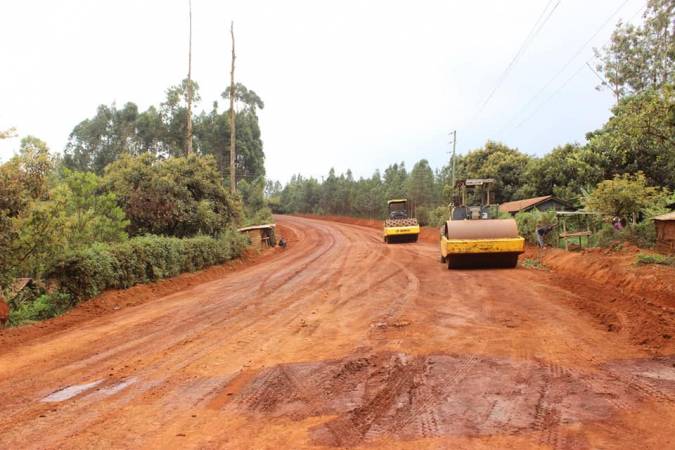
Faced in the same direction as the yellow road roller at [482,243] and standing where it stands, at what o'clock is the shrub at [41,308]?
The shrub is roughly at 2 o'clock from the yellow road roller.

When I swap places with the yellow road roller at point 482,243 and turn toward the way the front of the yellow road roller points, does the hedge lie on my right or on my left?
on my right

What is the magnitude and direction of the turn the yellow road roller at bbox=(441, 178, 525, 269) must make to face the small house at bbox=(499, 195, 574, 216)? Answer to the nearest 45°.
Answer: approximately 180°

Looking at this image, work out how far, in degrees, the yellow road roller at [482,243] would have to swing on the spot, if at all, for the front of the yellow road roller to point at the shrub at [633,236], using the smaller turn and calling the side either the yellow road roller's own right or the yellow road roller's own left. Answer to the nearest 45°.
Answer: approximately 135° to the yellow road roller's own left

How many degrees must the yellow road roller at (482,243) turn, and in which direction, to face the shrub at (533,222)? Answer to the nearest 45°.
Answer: approximately 180°

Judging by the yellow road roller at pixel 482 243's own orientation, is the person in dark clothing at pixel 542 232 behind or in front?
behind

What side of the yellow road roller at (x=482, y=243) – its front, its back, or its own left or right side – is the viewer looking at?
front

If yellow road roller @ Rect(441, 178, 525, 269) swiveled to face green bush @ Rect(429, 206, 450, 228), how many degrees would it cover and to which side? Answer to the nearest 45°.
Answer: approximately 180°

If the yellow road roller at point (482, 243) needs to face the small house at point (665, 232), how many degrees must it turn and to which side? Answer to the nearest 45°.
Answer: approximately 135° to its left

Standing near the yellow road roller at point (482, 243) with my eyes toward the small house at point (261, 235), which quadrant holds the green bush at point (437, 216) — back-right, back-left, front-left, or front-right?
front-right

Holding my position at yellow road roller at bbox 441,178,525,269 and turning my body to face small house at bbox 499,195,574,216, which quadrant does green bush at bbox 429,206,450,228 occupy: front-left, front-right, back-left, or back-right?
front-left

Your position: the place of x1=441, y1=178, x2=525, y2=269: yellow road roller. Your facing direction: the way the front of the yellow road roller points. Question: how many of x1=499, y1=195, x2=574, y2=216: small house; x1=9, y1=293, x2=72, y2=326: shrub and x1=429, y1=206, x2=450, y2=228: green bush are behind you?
2
